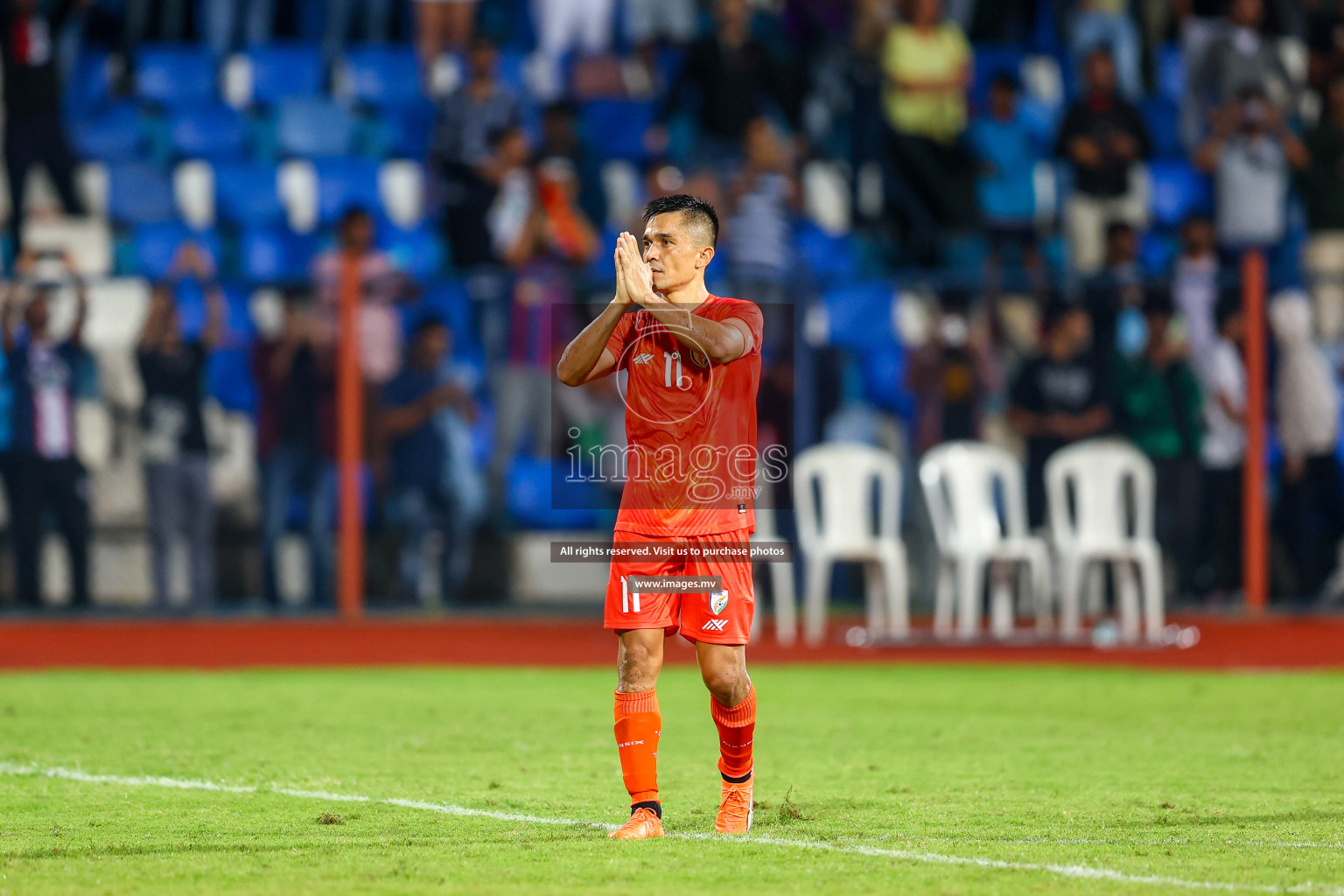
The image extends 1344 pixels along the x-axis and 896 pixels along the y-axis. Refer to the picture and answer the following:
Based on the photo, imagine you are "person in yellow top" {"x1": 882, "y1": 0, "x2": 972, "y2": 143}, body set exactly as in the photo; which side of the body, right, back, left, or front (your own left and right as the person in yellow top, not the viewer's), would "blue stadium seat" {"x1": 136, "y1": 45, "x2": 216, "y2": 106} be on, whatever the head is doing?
right

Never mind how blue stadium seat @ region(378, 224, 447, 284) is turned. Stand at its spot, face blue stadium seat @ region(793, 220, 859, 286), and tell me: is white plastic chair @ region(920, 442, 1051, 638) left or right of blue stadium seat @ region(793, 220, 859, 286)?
right

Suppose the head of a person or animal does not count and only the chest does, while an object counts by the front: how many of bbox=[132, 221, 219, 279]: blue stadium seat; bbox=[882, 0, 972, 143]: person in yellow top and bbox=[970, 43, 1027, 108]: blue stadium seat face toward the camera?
3

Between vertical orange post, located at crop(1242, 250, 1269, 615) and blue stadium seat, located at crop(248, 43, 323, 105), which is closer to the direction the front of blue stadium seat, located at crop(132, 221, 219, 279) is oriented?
the vertical orange post

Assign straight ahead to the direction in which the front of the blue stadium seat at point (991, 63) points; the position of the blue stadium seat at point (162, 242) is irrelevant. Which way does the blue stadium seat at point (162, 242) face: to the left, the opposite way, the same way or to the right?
the same way

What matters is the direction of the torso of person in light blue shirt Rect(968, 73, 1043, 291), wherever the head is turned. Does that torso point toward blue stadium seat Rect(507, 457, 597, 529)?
no

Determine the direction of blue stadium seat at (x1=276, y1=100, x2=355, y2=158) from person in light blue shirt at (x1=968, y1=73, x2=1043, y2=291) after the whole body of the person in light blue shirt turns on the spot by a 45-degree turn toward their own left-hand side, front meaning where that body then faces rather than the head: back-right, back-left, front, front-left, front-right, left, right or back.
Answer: back-right

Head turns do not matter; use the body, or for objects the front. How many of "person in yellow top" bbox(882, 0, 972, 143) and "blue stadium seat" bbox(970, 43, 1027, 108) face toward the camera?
2

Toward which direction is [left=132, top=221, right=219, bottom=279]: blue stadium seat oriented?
toward the camera

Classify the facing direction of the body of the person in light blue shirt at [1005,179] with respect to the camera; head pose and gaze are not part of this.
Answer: toward the camera

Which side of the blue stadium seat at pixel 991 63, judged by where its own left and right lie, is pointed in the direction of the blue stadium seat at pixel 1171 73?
left

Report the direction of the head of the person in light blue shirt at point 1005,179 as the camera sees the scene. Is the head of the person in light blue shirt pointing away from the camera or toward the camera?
toward the camera

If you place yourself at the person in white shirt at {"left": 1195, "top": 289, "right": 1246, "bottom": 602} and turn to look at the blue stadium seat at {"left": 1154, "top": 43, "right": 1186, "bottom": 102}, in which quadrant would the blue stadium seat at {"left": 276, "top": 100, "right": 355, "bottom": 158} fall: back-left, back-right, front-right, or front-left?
front-left

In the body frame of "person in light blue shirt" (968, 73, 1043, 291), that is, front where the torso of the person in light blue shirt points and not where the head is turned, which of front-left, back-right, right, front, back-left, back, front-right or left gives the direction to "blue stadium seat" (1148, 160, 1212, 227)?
back-left

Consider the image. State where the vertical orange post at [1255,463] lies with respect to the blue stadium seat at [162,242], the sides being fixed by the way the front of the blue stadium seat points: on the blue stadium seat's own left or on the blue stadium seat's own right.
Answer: on the blue stadium seat's own left

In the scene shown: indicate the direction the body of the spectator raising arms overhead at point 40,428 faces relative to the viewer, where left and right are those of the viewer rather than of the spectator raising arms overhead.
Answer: facing the viewer

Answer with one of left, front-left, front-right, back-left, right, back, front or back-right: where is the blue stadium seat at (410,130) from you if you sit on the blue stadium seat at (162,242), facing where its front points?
left

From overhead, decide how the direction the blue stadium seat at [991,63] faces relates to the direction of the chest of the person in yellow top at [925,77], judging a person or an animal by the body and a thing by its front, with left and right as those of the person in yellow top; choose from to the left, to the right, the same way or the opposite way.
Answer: the same way

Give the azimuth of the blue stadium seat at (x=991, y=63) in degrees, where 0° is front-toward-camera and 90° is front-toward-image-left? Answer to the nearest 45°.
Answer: approximately 0°

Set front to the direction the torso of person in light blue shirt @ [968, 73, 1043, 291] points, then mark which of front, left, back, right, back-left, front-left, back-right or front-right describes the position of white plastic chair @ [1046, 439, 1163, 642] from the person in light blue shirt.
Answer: front
